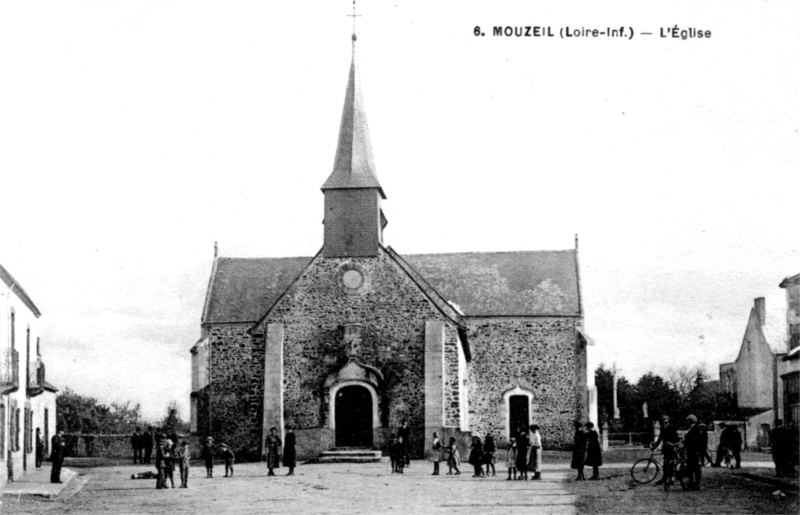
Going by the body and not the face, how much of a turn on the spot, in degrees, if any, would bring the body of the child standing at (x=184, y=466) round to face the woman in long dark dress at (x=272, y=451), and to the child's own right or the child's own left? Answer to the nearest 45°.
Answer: approximately 135° to the child's own left

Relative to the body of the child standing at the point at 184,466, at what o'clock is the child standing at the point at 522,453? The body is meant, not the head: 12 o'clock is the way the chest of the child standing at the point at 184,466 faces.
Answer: the child standing at the point at 522,453 is roughly at 9 o'clock from the child standing at the point at 184,466.

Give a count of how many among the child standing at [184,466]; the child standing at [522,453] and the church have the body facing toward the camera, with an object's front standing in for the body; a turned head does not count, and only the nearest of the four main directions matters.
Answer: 3

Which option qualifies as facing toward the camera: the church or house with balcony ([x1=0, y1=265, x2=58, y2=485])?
the church

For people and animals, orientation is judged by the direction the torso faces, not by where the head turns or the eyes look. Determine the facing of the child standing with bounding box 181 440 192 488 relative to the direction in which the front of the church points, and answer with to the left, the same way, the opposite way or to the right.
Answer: the same way

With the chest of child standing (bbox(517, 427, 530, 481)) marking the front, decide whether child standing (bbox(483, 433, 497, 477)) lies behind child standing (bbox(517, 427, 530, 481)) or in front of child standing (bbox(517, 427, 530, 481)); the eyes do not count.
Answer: behind

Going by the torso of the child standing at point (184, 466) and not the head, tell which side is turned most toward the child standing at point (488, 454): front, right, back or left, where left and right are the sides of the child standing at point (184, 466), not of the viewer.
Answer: left

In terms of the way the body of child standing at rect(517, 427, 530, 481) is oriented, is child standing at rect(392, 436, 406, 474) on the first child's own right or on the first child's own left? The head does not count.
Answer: on the first child's own right

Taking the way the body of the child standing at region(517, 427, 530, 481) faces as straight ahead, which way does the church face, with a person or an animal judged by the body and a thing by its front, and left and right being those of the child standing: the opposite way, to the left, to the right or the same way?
the same way

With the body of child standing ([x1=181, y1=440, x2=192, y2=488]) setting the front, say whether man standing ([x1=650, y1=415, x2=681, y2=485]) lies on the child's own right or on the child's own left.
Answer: on the child's own left

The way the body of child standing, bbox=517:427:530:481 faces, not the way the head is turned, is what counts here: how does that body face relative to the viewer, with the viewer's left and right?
facing the viewer

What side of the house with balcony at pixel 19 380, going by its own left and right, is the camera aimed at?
right

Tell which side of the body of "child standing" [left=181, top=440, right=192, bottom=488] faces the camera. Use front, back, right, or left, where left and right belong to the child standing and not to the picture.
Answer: front

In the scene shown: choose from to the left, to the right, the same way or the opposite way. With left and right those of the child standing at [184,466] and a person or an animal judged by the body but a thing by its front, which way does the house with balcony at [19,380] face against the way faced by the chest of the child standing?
to the left
